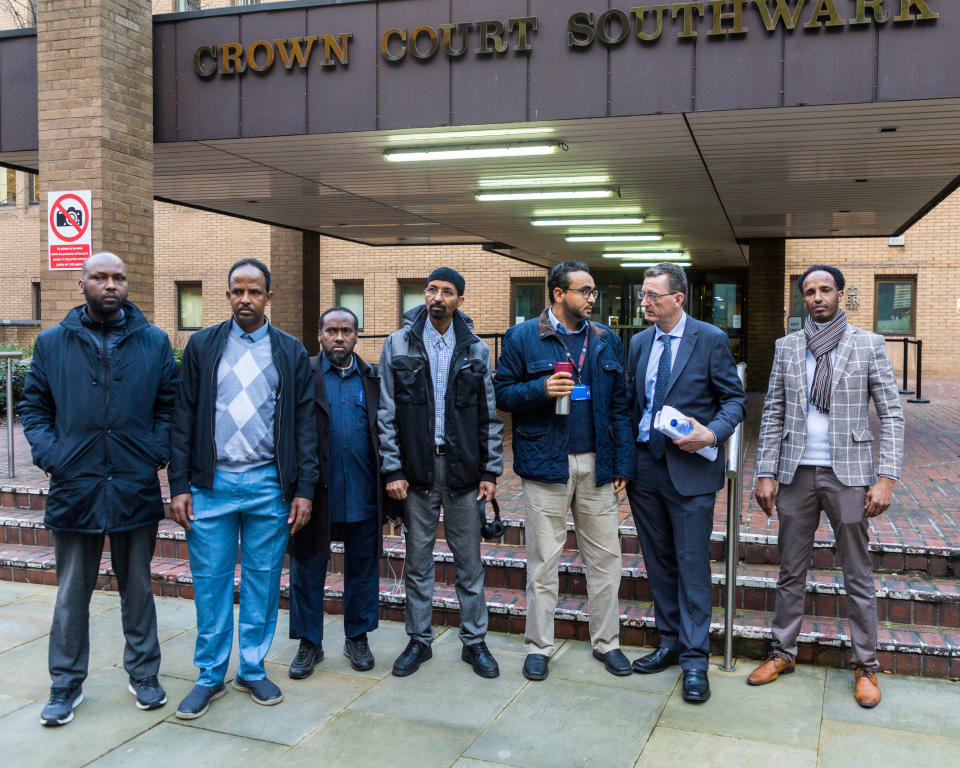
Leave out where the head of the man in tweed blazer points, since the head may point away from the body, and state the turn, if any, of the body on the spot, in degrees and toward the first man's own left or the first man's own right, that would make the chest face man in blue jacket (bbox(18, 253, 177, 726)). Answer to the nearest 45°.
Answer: approximately 45° to the first man's own right

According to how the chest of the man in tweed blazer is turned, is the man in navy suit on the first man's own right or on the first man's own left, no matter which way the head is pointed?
on the first man's own right

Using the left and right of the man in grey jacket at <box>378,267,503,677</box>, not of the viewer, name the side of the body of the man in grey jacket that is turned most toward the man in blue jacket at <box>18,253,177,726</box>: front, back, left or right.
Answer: right

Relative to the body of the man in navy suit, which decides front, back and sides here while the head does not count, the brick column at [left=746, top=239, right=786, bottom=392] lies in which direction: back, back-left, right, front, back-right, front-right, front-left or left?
back-right

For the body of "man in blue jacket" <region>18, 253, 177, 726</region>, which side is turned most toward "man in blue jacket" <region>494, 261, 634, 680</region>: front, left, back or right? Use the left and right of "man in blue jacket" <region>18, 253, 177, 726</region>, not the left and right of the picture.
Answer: left

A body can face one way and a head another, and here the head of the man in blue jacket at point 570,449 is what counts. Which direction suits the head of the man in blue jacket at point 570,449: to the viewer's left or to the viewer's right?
to the viewer's right

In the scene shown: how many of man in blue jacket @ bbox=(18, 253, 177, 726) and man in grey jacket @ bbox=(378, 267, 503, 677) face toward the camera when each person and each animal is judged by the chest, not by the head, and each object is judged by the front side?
2

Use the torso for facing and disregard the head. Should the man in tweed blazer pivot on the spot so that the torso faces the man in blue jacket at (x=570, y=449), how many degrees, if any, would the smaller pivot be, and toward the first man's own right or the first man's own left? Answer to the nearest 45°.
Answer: approximately 90° to the first man's own right
